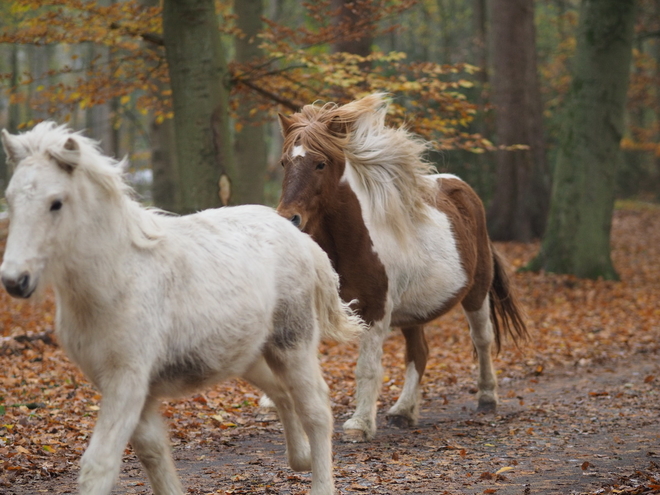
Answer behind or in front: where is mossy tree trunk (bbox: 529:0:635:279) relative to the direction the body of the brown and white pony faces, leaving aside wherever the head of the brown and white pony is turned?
behind

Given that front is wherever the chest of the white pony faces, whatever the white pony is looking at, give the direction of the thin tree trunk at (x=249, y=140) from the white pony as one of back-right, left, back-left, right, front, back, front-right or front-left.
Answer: back-right

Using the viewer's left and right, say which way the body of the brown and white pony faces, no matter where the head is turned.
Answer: facing the viewer and to the left of the viewer

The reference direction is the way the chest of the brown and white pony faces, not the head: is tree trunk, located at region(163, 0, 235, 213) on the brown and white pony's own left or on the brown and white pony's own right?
on the brown and white pony's own right

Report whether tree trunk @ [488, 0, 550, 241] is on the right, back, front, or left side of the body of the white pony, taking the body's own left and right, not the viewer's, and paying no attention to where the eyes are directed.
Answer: back

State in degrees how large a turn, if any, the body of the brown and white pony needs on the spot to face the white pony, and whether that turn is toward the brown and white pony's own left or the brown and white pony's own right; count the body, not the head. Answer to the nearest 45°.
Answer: approximately 45° to the brown and white pony's own left

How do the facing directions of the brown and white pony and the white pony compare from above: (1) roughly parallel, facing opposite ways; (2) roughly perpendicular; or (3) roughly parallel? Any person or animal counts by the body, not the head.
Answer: roughly parallel

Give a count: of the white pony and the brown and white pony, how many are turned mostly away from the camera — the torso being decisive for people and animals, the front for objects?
0

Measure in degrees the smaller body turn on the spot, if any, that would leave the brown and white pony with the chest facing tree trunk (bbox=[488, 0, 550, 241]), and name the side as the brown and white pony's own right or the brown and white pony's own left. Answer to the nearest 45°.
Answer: approximately 135° to the brown and white pony's own right

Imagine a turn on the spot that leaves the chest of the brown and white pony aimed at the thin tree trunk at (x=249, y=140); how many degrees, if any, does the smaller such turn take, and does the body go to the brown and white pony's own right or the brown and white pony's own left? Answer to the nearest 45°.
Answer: approximately 135° to the brown and white pony's own right
